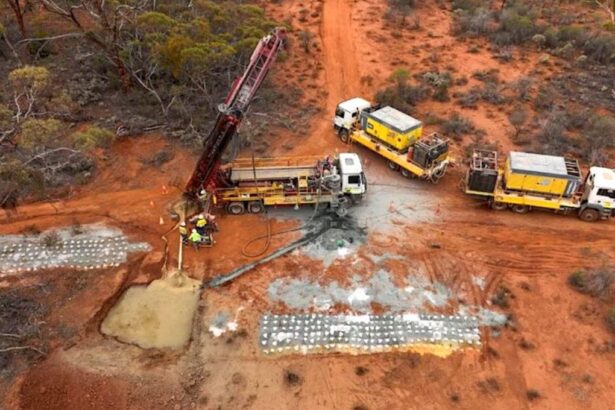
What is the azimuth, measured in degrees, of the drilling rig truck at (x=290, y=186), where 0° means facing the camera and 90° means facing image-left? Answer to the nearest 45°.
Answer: approximately 270°

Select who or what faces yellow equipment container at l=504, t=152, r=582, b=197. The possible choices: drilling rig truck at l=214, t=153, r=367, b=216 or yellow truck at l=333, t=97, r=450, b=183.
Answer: the drilling rig truck

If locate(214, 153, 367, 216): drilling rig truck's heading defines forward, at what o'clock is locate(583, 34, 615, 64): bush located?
The bush is roughly at 11 o'clock from the drilling rig truck.

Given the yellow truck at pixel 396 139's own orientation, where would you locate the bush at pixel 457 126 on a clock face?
The bush is roughly at 3 o'clock from the yellow truck.

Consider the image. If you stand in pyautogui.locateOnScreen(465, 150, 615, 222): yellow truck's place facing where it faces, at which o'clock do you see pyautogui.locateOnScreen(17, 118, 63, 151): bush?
The bush is roughly at 5 o'clock from the yellow truck.

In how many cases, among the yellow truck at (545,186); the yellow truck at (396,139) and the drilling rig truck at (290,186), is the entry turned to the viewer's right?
2

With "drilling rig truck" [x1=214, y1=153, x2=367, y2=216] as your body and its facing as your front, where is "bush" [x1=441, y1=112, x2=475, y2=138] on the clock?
The bush is roughly at 11 o'clock from the drilling rig truck.

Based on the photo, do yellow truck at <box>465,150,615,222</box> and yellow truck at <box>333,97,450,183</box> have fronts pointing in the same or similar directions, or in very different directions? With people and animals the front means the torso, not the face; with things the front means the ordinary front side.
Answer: very different directions

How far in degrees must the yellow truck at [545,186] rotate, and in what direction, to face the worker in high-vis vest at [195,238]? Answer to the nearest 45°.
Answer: approximately 135° to its right

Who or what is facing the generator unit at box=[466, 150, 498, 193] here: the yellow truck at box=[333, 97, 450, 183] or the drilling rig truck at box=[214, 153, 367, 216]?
the drilling rig truck

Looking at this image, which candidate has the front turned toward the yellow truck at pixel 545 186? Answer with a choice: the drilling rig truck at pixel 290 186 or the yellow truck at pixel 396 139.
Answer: the drilling rig truck

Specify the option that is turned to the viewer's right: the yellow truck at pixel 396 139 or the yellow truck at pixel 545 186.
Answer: the yellow truck at pixel 545 186

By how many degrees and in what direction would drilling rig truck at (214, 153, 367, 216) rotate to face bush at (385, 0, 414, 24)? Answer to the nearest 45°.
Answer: approximately 90° to its left

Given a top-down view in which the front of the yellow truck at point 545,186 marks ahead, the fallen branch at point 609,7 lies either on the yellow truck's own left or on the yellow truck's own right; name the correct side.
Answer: on the yellow truck's own left

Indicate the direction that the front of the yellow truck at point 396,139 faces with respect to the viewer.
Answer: facing away from the viewer and to the left of the viewer

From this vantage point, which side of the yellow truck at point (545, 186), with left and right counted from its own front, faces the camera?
right

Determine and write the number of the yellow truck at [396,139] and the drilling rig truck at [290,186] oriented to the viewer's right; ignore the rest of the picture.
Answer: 1

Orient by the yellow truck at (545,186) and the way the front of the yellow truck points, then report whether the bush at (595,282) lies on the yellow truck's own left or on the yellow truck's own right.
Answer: on the yellow truck's own right
